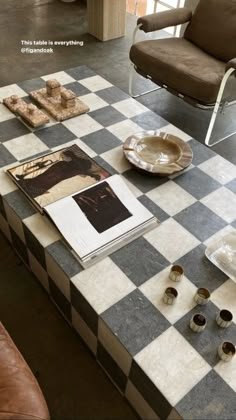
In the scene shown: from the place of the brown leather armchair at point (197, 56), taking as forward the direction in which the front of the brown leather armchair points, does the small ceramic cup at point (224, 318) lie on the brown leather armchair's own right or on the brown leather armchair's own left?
on the brown leather armchair's own left

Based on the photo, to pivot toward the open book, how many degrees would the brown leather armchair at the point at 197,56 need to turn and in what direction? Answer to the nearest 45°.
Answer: approximately 45° to its left

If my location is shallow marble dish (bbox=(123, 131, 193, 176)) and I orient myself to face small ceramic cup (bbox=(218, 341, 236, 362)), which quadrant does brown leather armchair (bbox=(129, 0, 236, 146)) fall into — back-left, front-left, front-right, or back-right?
back-left

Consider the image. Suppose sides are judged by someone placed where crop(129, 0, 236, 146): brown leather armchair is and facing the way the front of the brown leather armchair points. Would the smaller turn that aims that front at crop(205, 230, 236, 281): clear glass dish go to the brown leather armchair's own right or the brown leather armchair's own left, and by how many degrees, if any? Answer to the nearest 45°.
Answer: approximately 45° to the brown leather armchair's own left

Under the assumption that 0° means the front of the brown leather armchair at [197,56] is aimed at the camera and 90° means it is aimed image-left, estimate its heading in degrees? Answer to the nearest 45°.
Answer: approximately 45°
